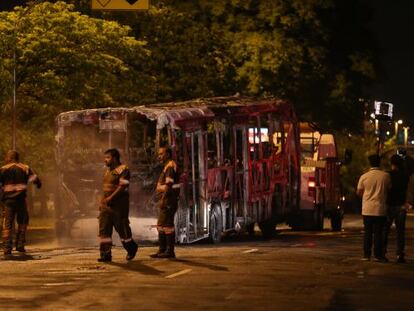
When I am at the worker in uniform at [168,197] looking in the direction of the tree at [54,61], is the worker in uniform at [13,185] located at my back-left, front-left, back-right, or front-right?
front-left

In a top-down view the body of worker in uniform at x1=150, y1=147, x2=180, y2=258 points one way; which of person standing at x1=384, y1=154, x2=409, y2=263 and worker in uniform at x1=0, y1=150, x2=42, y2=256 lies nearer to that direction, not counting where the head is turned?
the worker in uniform

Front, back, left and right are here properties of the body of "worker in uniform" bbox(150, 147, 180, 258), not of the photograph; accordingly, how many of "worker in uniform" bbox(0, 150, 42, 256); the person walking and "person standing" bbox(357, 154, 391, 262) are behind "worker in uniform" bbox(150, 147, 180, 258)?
1

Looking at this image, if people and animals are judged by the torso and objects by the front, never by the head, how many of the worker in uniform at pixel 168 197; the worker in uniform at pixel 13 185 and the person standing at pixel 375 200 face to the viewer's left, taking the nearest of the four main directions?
1

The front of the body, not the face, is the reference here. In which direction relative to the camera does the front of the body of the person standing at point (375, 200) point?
away from the camera

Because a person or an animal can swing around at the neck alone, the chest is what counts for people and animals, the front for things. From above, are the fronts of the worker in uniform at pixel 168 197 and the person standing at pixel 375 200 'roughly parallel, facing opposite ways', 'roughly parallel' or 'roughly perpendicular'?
roughly perpendicular

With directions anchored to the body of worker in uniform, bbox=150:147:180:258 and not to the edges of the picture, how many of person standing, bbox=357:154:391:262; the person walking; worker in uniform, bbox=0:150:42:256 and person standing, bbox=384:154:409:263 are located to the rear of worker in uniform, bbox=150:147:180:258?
2

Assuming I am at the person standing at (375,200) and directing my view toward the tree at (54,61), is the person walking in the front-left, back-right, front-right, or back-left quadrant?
front-left

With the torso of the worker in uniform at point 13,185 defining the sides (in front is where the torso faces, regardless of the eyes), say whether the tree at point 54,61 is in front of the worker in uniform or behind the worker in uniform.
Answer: in front

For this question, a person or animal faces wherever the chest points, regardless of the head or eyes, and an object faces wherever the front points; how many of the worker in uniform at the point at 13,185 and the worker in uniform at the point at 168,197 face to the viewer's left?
1

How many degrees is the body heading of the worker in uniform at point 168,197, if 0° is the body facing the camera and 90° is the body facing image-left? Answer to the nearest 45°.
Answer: approximately 90°

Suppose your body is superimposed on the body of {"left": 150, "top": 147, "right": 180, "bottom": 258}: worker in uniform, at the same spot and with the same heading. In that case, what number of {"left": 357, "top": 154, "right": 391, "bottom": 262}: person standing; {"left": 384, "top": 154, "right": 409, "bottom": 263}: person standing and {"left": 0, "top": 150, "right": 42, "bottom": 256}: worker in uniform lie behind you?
2

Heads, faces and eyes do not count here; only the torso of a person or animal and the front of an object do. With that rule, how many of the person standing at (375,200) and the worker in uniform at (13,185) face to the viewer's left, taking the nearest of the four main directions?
0
